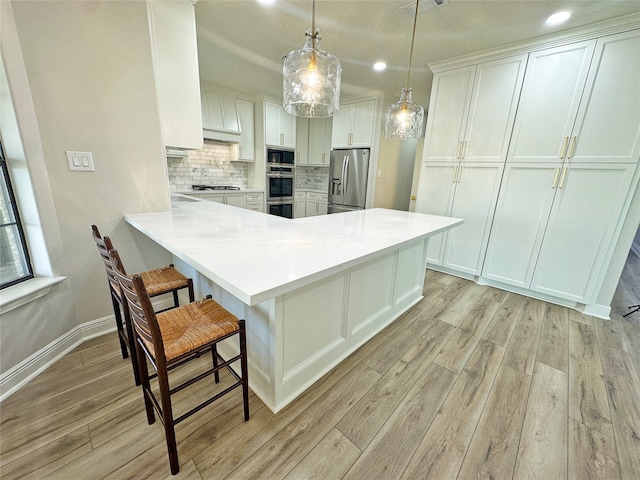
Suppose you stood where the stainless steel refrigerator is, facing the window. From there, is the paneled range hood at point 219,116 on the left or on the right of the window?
right

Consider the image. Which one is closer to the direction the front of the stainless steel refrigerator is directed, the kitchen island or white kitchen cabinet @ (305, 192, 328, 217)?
the kitchen island

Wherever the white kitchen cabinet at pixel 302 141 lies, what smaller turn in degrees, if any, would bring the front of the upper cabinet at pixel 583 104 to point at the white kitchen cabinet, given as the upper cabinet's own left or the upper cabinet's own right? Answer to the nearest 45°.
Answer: approximately 45° to the upper cabinet's own right

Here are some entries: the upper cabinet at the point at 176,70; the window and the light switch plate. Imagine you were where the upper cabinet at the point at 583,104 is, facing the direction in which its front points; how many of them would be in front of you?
3

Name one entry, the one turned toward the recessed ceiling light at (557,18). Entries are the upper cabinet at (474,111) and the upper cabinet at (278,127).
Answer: the upper cabinet at (278,127)

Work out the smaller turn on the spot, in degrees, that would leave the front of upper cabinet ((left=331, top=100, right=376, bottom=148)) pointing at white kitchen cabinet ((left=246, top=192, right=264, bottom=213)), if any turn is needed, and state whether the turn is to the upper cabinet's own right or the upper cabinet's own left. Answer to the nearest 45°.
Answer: approximately 45° to the upper cabinet's own right

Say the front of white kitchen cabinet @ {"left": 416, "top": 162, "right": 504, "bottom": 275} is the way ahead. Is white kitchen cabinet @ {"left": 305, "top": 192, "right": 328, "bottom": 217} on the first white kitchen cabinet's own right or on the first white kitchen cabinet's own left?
on the first white kitchen cabinet's own right
